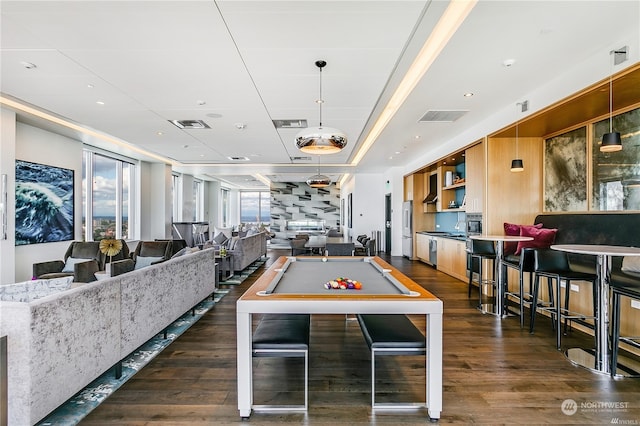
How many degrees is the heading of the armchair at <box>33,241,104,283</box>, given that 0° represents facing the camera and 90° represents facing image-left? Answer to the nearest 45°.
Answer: approximately 45°

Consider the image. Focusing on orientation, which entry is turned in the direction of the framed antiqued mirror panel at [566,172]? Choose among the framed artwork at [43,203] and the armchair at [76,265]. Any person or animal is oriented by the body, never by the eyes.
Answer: the framed artwork at [43,203]

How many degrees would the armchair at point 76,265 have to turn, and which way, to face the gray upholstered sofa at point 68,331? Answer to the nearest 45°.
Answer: approximately 45° to its left

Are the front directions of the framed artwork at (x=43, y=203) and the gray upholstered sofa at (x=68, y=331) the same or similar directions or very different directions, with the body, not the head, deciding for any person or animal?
very different directions

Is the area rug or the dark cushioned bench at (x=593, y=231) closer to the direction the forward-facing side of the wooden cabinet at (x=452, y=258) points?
the area rug

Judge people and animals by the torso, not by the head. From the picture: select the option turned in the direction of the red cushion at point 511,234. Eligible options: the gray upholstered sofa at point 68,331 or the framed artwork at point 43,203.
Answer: the framed artwork

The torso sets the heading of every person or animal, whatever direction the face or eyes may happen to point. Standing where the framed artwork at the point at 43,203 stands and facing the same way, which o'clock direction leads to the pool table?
The pool table is roughly at 1 o'clock from the framed artwork.

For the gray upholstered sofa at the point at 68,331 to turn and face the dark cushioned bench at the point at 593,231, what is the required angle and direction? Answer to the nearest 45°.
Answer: approximately 135° to its right

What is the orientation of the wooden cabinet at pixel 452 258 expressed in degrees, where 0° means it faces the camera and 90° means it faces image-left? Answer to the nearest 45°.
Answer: approximately 45°

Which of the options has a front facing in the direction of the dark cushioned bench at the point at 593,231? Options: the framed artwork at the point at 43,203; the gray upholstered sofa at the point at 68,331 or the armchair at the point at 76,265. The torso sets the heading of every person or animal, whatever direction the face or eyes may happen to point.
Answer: the framed artwork
